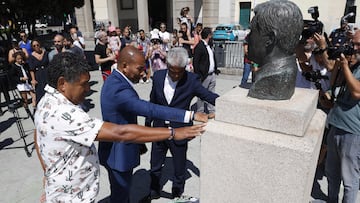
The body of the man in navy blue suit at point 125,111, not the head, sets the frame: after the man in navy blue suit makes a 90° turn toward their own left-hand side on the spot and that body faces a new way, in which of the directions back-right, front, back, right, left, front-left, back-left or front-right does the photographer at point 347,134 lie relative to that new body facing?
right

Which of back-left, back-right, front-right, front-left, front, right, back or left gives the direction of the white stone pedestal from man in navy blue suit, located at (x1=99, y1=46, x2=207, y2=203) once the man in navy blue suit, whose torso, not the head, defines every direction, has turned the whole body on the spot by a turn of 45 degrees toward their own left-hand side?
right

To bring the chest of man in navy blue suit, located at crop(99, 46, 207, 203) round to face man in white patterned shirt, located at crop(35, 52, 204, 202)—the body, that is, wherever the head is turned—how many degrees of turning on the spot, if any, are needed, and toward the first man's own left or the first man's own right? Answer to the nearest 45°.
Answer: approximately 135° to the first man's own right

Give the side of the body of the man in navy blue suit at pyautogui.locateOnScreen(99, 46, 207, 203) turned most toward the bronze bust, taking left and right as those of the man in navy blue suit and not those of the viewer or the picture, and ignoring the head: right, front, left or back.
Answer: front

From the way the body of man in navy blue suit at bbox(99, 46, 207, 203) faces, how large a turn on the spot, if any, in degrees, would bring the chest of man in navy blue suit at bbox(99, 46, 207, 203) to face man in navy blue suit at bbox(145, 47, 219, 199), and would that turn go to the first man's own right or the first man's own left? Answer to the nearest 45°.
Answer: approximately 45° to the first man's own left

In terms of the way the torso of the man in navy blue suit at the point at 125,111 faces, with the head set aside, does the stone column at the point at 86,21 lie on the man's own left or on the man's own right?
on the man's own left

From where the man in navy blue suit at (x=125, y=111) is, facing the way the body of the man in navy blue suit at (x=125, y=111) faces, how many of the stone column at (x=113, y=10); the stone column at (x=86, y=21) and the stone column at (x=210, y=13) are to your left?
3

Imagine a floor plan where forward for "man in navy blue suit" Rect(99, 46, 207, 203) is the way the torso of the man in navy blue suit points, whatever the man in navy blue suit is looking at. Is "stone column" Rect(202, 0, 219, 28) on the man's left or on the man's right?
on the man's left

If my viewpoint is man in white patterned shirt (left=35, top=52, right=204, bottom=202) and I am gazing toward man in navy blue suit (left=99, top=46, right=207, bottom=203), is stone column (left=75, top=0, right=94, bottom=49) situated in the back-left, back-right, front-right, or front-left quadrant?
front-left

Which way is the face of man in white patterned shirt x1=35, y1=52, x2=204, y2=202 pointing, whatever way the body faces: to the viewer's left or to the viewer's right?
to the viewer's right

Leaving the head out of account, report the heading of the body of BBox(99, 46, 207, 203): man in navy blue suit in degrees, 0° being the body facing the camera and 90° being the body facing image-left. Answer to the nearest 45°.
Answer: approximately 270°

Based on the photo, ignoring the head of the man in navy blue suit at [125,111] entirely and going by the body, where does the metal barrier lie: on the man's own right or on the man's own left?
on the man's own left
